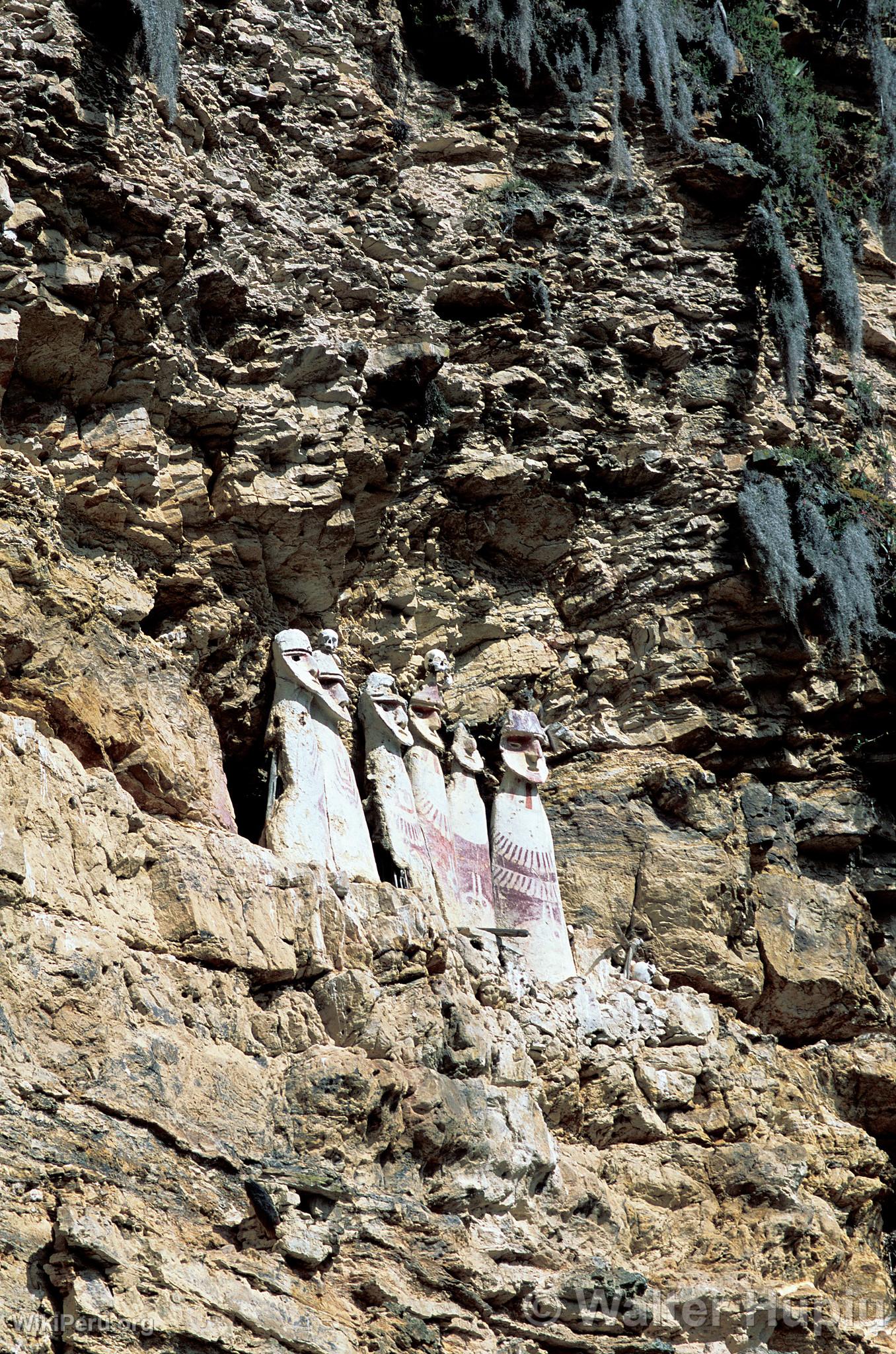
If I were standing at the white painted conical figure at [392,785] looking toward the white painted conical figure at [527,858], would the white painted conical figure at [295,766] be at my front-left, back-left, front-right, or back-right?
back-right

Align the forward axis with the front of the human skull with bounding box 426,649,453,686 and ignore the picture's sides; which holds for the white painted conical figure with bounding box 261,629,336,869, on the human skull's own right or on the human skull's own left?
on the human skull's own right

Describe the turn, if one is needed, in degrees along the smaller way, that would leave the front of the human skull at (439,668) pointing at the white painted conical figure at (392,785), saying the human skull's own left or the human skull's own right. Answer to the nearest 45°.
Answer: approximately 45° to the human skull's own right

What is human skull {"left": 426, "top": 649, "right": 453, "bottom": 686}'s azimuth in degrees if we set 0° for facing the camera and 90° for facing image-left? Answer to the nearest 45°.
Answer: approximately 315°
